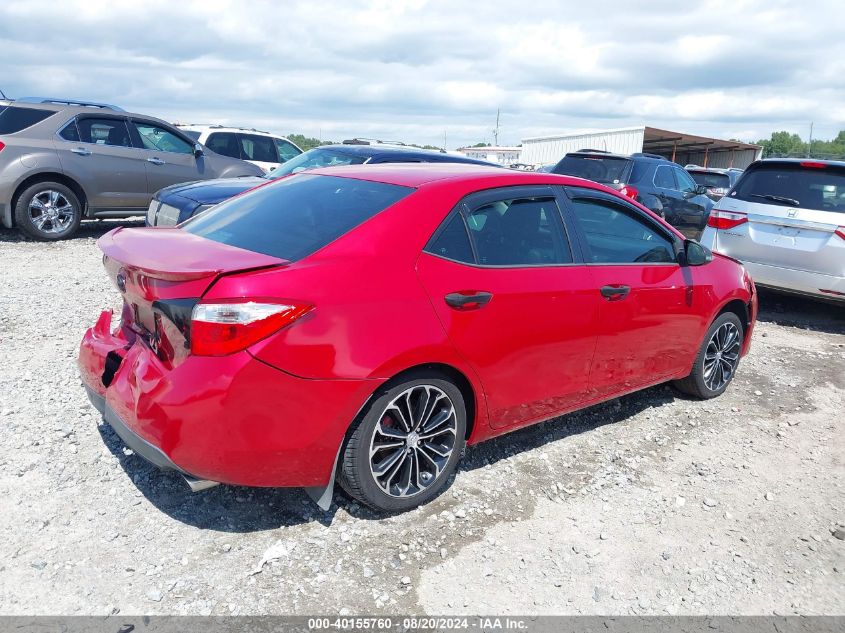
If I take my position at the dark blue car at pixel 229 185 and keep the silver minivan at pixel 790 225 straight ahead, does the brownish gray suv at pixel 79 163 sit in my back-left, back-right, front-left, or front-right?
back-left

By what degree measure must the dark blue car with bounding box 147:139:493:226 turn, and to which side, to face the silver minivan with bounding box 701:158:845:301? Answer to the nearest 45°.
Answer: approximately 135° to its left

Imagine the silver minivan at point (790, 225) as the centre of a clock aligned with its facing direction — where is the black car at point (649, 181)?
The black car is roughly at 11 o'clock from the silver minivan.

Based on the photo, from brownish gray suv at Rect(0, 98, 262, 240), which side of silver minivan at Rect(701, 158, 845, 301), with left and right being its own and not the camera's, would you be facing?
left

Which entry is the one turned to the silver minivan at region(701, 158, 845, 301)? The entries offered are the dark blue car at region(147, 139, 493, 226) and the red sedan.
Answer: the red sedan

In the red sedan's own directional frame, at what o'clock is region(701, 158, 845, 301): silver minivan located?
The silver minivan is roughly at 12 o'clock from the red sedan.

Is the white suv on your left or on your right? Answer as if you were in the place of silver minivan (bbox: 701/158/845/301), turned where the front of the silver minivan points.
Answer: on your left

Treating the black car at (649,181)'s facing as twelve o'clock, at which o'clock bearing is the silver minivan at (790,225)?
The silver minivan is roughly at 4 o'clock from the black car.

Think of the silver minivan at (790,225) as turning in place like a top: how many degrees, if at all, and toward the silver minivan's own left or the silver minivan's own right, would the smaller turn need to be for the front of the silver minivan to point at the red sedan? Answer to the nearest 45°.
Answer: approximately 180°

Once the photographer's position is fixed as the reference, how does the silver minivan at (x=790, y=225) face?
facing away from the viewer

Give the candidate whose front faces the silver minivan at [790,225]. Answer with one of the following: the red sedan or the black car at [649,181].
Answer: the red sedan

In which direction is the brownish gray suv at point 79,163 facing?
to the viewer's right
